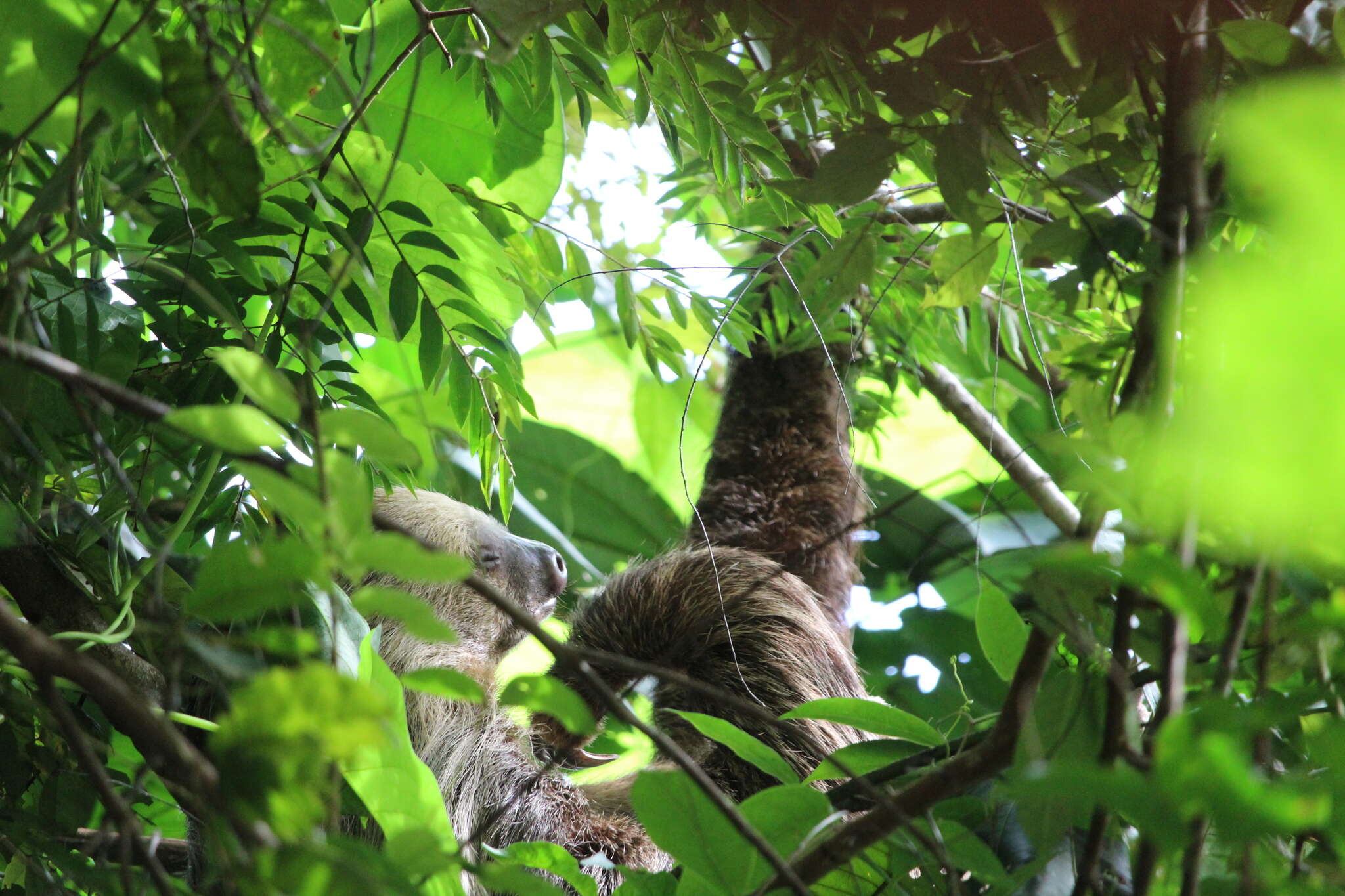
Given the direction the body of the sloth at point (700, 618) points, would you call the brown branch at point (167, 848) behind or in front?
behind

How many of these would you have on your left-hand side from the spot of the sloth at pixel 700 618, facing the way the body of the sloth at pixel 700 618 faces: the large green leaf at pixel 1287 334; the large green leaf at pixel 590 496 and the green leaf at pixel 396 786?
1

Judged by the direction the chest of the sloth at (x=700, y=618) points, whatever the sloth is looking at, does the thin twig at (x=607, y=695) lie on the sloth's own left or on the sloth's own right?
on the sloth's own right

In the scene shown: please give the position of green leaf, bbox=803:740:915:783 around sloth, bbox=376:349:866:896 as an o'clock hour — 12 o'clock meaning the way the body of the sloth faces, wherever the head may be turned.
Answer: The green leaf is roughly at 3 o'clock from the sloth.

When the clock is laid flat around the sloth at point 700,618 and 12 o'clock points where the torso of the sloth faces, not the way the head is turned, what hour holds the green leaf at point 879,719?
The green leaf is roughly at 3 o'clock from the sloth.
